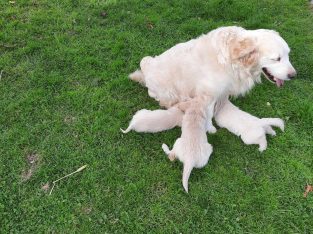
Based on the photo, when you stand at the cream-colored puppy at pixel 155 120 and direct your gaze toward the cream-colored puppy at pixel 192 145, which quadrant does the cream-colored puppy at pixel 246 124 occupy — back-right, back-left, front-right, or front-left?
front-left

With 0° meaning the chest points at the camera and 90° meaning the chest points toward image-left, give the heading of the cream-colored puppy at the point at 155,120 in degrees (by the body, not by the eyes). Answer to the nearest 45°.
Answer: approximately 270°

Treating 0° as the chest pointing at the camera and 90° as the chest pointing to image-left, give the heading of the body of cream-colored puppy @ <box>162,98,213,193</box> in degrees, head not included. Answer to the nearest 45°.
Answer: approximately 180°

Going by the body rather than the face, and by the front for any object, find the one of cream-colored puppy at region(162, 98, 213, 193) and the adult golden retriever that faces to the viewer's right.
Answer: the adult golden retriever

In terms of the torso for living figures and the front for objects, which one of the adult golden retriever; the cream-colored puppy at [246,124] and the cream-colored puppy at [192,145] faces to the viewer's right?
the adult golden retriever

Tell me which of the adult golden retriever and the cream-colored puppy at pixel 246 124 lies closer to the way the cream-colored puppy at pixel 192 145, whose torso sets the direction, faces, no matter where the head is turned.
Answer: the adult golden retriever

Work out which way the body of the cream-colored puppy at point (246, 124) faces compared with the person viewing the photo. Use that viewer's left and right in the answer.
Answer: facing away from the viewer and to the left of the viewer

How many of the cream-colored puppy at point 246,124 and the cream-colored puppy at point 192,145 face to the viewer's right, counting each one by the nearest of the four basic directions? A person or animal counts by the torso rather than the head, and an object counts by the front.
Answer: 0

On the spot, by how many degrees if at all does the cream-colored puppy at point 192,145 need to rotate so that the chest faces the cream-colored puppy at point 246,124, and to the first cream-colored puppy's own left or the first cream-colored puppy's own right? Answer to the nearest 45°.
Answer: approximately 45° to the first cream-colored puppy's own right

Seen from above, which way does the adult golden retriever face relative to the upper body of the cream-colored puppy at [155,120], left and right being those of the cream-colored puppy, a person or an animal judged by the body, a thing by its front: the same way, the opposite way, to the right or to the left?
the same way

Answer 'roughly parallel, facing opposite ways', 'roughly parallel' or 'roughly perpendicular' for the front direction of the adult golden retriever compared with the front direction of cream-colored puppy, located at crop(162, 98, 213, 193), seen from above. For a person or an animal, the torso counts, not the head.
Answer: roughly perpendicular

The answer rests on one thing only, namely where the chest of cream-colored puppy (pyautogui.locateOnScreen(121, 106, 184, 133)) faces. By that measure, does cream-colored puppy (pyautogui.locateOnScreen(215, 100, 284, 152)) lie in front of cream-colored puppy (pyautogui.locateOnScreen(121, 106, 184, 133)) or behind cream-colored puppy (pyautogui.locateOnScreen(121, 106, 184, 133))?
in front

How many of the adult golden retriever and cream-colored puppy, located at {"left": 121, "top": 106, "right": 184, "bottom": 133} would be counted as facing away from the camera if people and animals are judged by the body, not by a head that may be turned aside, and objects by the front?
0

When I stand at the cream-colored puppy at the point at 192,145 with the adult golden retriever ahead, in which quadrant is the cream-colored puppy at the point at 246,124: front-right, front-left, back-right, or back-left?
front-right

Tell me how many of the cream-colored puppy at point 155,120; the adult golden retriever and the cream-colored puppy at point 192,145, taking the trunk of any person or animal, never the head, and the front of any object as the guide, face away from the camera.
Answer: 1

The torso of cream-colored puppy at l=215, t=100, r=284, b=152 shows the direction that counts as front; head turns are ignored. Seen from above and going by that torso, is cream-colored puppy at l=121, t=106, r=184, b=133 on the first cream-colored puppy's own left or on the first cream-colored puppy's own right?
on the first cream-colored puppy's own left

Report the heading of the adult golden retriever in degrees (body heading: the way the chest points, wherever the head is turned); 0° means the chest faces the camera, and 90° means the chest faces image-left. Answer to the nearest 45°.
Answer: approximately 270°
